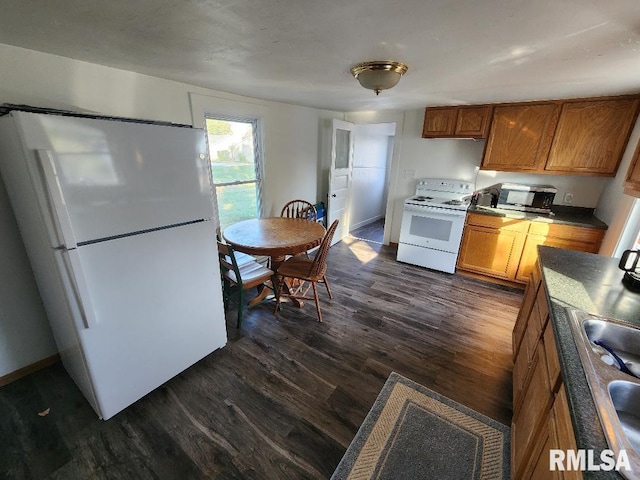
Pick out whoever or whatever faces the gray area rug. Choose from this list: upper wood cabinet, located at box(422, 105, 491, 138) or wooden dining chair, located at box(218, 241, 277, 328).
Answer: the upper wood cabinet

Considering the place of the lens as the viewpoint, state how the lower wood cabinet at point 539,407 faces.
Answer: facing to the left of the viewer

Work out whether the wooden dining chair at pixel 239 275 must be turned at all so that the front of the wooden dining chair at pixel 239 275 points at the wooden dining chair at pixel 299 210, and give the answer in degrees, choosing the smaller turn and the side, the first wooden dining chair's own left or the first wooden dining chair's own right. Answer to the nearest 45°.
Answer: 0° — it already faces it

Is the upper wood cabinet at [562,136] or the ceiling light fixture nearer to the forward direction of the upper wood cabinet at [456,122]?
the ceiling light fixture

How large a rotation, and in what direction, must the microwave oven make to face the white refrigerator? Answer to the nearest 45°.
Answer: approximately 45° to its right

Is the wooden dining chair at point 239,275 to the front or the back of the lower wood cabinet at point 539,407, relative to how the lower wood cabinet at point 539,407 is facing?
to the front

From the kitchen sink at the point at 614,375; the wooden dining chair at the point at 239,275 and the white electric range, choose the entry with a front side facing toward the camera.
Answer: the white electric range

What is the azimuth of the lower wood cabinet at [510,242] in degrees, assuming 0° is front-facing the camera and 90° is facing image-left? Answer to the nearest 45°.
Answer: approximately 0°

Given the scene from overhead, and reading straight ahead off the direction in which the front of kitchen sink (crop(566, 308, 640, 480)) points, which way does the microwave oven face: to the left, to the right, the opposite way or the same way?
to the left

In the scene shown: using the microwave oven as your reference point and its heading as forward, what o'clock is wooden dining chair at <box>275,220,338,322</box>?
The wooden dining chair is roughly at 1 o'clock from the microwave oven.

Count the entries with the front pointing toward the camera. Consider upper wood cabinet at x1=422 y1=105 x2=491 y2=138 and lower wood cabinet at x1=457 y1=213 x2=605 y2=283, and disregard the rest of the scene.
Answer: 2

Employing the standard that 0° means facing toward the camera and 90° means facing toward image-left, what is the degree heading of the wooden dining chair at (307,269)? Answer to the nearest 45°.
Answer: approximately 90°

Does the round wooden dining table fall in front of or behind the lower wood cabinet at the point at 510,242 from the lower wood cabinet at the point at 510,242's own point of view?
in front
